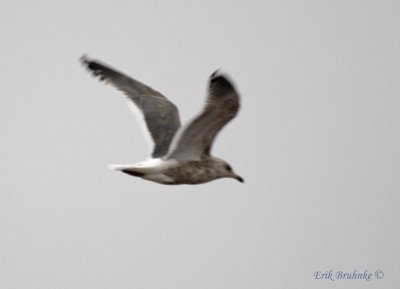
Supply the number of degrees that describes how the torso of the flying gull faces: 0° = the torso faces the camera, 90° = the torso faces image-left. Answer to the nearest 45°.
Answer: approximately 270°
